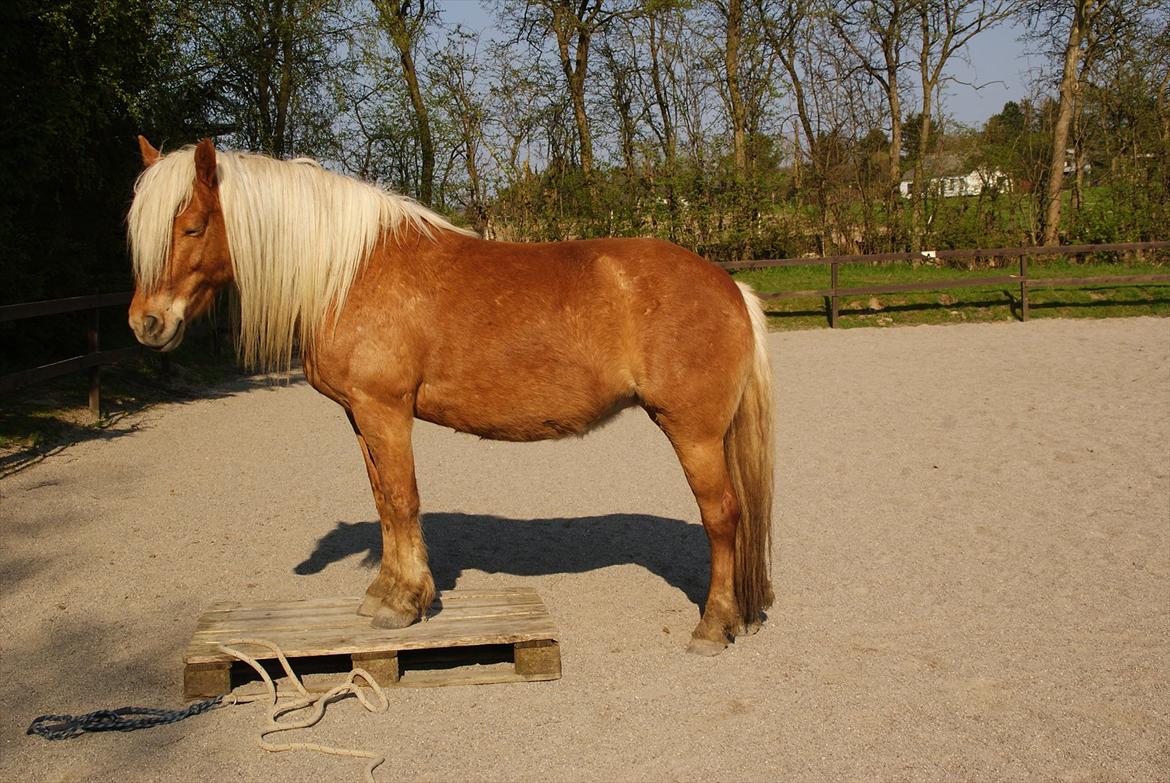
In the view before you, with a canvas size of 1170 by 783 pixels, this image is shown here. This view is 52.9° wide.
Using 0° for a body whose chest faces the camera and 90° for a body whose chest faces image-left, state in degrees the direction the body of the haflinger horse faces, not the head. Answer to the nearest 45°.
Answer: approximately 90°

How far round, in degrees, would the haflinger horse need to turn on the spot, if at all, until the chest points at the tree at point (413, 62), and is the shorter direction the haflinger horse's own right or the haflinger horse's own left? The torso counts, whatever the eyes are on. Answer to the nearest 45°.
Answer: approximately 90° to the haflinger horse's own right

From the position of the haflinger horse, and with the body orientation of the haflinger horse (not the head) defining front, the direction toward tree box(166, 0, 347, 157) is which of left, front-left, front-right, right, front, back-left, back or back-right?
right

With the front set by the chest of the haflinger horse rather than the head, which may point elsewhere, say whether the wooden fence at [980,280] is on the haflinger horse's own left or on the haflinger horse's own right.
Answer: on the haflinger horse's own right

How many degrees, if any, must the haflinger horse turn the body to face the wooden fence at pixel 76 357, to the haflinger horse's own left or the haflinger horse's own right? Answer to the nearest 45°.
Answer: approximately 45° to the haflinger horse's own right

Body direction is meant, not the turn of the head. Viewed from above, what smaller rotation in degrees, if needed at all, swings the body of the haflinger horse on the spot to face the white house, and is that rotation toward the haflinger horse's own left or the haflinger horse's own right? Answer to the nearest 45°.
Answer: approximately 135° to the haflinger horse's own right

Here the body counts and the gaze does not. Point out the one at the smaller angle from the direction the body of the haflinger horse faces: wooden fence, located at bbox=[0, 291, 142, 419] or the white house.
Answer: the wooden fence
